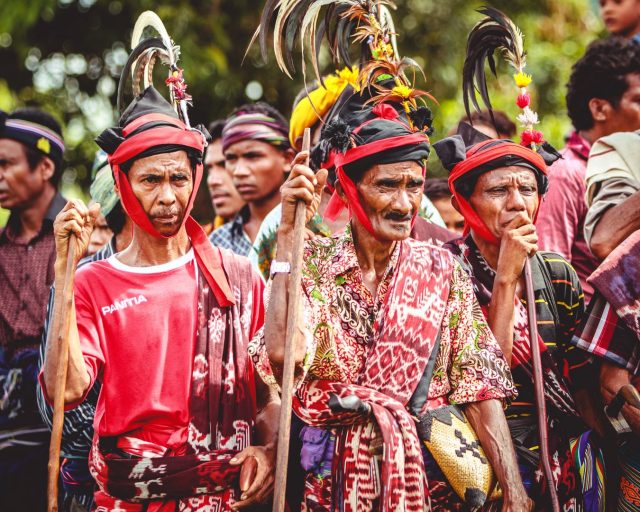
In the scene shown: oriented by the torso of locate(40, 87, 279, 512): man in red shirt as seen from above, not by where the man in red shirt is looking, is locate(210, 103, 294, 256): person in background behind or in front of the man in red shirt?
behind

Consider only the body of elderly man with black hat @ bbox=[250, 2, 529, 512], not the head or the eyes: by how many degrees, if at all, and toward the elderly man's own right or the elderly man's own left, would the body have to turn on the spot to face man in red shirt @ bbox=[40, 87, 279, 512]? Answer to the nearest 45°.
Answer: approximately 90° to the elderly man's own right

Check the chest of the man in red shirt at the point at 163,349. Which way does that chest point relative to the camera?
toward the camera

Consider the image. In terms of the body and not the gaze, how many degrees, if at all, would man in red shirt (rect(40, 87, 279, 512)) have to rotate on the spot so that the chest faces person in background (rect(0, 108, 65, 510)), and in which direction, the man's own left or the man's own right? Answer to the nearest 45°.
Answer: approximately 135° to the man's own right

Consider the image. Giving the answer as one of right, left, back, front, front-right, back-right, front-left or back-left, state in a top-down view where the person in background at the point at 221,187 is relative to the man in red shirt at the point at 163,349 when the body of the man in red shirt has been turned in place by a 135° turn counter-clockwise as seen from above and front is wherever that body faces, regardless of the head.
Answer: front-left

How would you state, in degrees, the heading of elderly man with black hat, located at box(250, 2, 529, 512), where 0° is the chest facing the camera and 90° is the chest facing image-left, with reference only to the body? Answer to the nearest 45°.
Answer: approximately 0°

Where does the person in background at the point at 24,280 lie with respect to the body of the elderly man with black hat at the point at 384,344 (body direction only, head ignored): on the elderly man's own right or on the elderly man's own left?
on the elderly man's own right

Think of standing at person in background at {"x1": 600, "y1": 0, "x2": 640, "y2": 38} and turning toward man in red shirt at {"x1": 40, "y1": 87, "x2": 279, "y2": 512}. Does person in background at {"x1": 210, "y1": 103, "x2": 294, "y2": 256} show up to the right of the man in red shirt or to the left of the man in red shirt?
right

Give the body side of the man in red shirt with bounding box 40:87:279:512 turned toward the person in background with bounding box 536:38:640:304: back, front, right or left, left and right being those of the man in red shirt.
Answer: left
